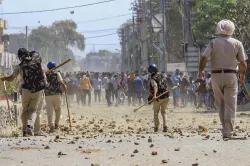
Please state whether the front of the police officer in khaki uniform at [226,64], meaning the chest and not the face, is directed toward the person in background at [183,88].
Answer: yes

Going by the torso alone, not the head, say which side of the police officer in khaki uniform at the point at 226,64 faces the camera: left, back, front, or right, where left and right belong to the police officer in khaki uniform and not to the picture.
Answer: back

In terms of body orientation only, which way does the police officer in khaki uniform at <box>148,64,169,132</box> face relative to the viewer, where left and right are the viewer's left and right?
facing away from the viewer and to the left of the viewer

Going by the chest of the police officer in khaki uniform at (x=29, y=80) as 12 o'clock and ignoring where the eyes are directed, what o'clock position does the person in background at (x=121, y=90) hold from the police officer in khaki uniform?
The person in background is roughly at 2 o'clock from the police officer in khaki uniform.

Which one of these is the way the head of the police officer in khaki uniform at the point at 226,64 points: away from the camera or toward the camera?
away from the camera

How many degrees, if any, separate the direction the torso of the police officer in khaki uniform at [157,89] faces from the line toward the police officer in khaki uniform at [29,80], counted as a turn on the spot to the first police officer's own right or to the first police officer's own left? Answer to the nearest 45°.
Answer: approximately 90° to the first police officer's own left

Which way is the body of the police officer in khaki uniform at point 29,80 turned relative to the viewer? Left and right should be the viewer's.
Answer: facing away from the viewer and to the left of the viewer

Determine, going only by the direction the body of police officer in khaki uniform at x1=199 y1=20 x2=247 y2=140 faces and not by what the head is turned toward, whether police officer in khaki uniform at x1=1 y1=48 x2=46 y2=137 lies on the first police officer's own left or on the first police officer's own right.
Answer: on the first police officer's own left
